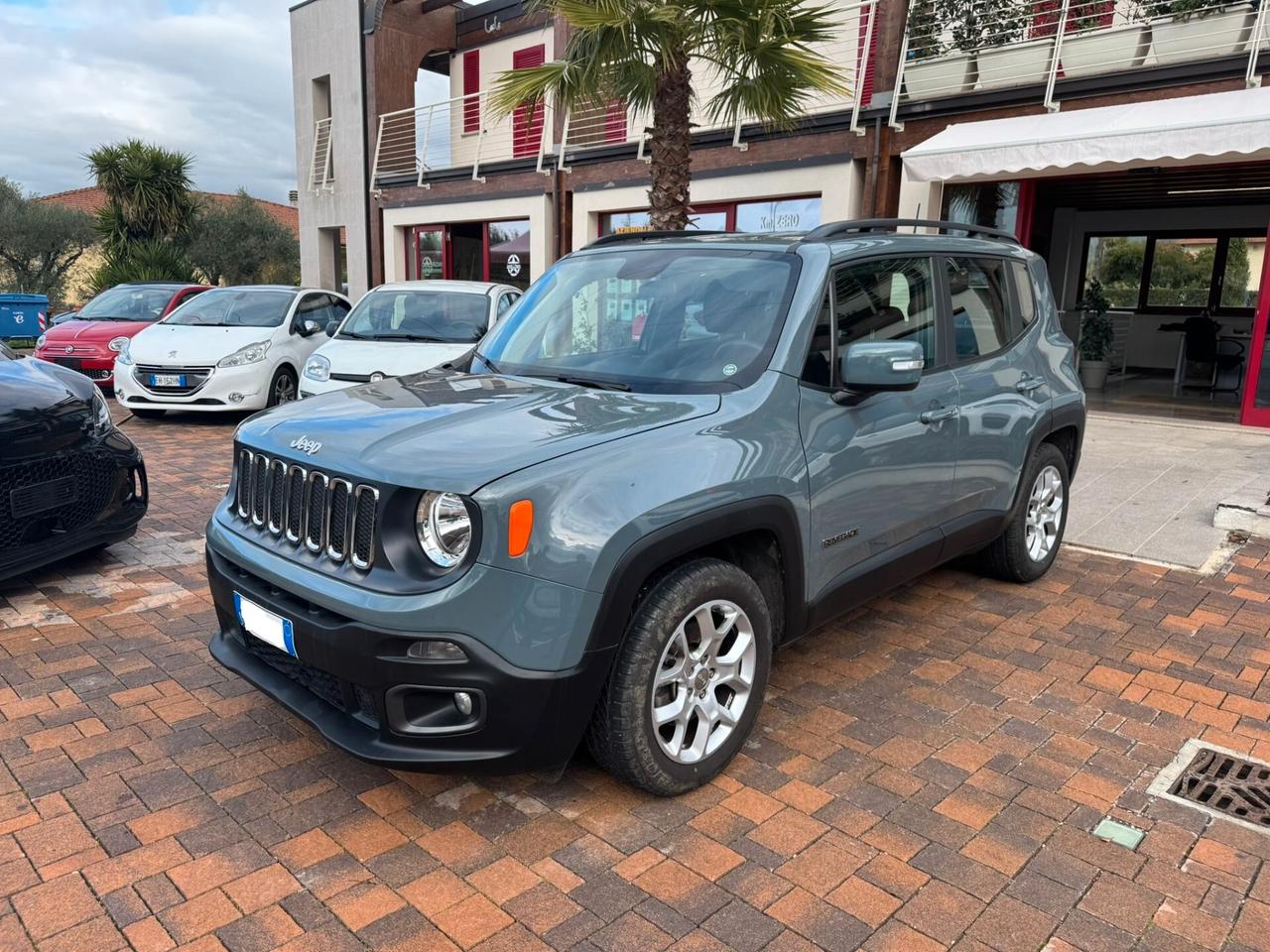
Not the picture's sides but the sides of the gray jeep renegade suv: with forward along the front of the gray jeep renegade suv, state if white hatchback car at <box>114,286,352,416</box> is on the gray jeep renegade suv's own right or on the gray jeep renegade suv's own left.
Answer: on the gray jeep renegade suv's own right

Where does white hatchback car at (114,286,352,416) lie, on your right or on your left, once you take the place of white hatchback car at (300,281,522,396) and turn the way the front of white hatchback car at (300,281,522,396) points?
on your right

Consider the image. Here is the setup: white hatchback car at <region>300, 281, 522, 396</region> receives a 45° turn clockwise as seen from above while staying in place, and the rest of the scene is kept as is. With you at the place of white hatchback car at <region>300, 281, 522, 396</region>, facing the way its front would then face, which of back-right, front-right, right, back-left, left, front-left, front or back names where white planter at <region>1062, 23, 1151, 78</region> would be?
back

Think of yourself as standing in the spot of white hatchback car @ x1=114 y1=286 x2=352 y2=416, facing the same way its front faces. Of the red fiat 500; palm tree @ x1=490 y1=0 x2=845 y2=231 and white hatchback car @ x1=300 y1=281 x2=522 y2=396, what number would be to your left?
2

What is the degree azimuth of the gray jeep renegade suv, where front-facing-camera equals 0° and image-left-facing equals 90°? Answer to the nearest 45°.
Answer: approximately 45°

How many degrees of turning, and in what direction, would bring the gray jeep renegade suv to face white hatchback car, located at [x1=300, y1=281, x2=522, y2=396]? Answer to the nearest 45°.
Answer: approximately 135° to its right

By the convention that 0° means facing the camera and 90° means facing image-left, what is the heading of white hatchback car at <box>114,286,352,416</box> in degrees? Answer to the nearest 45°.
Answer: approximately 45°
